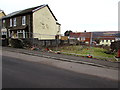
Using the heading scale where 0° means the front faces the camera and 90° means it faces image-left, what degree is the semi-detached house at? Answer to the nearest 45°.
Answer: approximately 45°

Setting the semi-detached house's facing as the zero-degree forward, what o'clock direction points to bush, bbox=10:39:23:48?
The bush is roughly at 11 o'clock from the semi-detached house.
